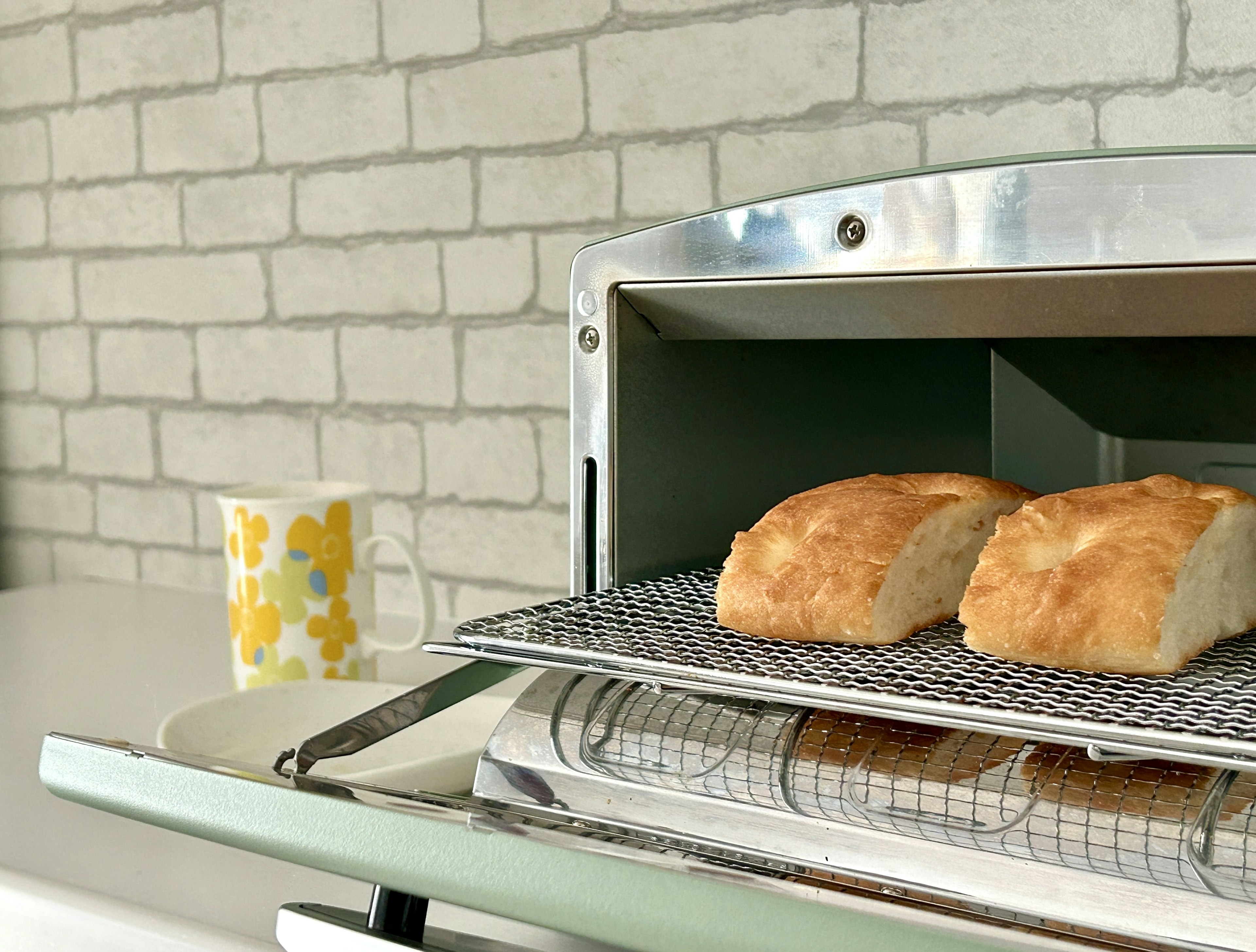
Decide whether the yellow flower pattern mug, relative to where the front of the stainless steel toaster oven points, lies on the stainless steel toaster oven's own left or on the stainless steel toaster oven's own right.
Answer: on the stainless steel toaster oven's own right

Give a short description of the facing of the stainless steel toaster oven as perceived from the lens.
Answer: facing the viewer and to the left of the viewer
